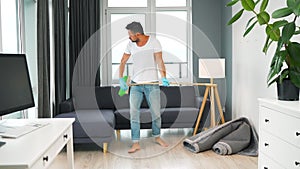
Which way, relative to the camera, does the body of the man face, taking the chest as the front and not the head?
toward the camera

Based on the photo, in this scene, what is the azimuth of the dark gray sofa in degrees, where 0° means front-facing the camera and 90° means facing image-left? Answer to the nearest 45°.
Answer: approximately 0°

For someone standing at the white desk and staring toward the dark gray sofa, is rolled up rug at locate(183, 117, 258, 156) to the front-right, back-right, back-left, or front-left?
front-right

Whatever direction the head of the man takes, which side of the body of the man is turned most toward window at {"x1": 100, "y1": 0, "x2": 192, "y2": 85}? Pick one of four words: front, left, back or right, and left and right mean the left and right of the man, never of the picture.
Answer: back

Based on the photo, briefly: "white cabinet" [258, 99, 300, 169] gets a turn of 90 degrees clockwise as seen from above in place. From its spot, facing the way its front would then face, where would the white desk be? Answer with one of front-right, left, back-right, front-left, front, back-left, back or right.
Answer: left

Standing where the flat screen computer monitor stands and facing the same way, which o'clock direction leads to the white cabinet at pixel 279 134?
The white cabinet is roughly at 11 o'clock from the flat screen computer monitor.

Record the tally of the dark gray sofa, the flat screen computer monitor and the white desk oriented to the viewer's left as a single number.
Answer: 0

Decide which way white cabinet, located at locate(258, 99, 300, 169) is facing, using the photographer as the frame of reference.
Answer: facing the viewer and to the left of the viewer

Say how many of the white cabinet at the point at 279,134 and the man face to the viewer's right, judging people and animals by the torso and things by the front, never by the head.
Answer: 0

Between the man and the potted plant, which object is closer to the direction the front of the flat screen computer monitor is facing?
the potted plant

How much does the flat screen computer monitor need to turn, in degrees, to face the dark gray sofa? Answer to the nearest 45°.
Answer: approximately 90° to its left

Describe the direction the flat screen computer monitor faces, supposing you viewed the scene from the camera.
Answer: facing the viewer and to the right of the viewer

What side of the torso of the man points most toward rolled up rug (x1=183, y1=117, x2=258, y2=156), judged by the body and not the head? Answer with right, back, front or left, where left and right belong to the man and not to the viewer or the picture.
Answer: left

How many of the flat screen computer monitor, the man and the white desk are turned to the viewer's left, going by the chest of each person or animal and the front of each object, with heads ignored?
0

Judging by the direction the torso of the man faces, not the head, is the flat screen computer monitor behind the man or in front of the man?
in front
